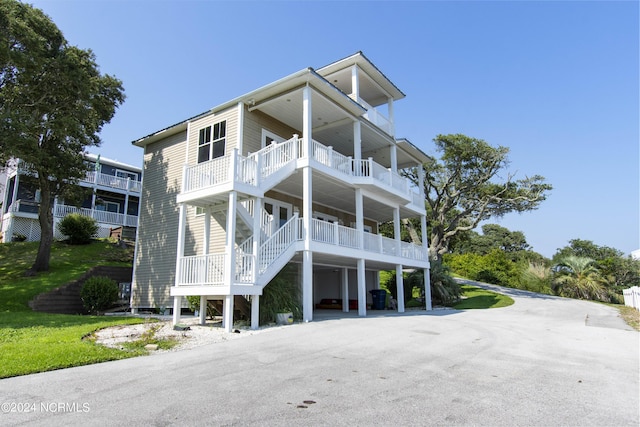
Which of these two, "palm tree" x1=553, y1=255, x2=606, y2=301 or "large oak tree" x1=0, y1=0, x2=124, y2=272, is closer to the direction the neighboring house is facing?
the large oak tree

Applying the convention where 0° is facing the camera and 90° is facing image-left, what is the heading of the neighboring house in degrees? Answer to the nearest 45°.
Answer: approximately 0°

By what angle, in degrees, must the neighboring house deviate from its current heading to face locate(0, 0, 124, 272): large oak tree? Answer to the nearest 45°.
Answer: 0° — it already faces it

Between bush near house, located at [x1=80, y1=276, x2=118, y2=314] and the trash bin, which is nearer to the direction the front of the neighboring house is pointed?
the bush near house

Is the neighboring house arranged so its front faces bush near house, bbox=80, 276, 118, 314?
yes

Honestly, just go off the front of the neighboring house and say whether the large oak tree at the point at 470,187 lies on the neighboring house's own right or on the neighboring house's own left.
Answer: on the neighboring house's own left

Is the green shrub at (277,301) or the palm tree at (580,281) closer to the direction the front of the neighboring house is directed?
the green shrub

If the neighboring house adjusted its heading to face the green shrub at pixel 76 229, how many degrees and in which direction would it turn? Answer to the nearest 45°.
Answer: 0° — it already faces it

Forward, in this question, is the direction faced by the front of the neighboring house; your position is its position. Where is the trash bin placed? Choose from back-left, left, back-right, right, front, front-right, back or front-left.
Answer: front-left

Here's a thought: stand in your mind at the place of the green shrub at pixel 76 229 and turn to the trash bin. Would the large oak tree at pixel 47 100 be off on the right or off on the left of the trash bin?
right
